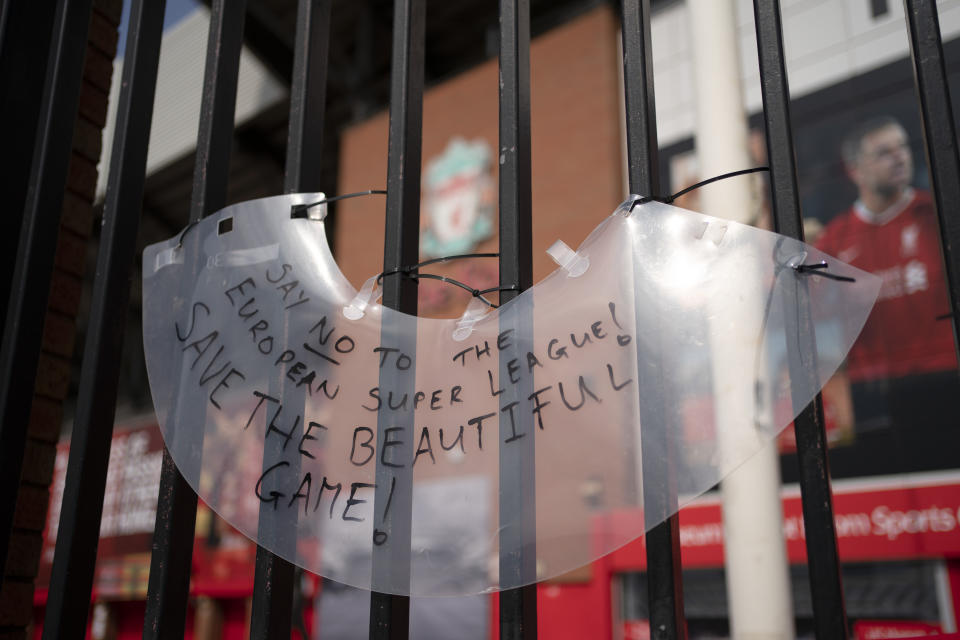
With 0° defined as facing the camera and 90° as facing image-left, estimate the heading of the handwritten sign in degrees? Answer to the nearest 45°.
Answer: approximately 0°

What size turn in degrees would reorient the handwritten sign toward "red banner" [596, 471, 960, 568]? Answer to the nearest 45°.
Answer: approximately 135° to its left
